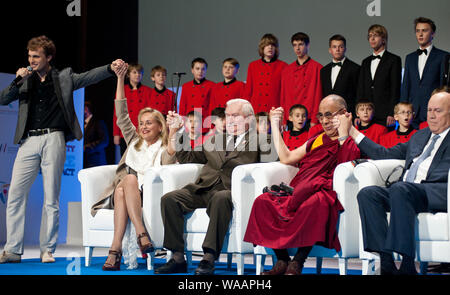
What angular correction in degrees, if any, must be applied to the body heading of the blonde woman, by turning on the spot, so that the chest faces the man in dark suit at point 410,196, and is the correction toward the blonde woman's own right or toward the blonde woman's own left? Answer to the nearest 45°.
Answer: approximately 45° to the blonde woman's own left

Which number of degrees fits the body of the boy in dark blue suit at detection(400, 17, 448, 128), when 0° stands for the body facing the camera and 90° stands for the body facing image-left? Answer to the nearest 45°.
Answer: approximately 45°

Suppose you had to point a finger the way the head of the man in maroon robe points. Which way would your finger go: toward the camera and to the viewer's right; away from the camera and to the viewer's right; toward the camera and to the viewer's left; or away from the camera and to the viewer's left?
toward the camera and to the viewer's left

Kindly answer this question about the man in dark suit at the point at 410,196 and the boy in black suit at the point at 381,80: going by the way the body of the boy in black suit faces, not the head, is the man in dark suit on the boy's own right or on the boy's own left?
on the boy's own left

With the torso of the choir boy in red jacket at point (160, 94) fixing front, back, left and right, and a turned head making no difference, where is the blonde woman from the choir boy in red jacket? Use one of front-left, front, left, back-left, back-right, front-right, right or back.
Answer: front

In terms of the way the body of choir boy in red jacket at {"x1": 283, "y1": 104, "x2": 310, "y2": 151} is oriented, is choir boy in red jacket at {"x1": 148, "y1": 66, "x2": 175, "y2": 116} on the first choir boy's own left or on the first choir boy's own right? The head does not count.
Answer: on the first choir boy's own right

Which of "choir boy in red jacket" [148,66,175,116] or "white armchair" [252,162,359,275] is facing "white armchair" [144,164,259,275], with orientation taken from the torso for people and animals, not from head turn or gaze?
the choir boy in red jacket

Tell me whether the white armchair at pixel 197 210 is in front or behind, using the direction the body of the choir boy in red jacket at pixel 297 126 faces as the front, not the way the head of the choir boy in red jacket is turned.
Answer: in front

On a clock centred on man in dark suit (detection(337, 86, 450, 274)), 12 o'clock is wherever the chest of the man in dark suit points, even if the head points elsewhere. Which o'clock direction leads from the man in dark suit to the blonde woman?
The blonde woman is roughly at 2 o'clock from the man in dark suit.

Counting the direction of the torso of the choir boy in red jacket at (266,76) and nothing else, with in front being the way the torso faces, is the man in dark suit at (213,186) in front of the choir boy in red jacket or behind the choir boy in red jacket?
in front

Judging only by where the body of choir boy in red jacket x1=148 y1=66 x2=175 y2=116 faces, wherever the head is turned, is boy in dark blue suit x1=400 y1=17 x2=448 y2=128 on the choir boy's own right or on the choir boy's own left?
on the choir boy's own left

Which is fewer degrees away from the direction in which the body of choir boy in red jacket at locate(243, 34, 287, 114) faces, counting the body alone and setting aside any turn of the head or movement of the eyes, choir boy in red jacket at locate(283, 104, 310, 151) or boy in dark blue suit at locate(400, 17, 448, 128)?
the choir boy in red jacket
